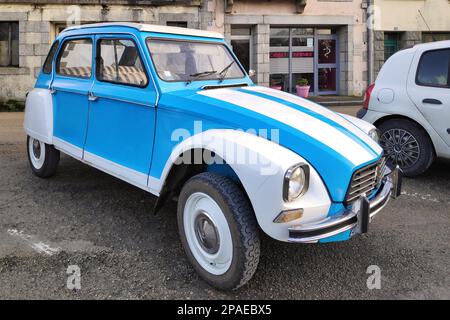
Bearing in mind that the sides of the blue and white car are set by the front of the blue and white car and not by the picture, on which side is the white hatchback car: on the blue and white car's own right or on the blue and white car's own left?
on the blue and white car's own left

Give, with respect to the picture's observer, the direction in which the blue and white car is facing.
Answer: facing the viewer and to the right of the viewer

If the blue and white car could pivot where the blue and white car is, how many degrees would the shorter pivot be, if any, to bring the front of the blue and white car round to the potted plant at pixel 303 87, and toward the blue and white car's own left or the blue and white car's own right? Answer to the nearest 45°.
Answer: approximately 135° to the blue and white car's own left
